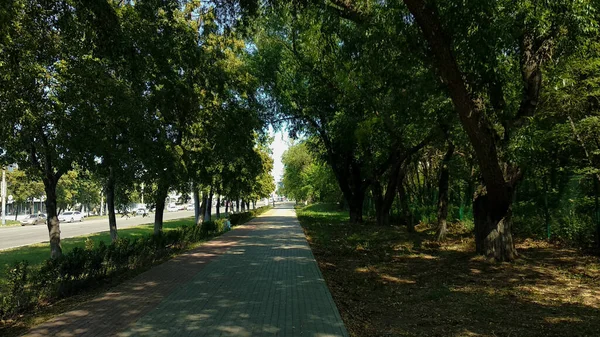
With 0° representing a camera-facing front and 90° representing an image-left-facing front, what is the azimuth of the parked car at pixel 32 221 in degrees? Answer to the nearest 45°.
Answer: approximately 45°

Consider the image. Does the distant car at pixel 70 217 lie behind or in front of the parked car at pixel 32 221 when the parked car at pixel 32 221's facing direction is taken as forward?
behind

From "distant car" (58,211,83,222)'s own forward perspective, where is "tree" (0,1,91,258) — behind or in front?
in front

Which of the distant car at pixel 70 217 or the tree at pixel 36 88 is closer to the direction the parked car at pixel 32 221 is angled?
the tree

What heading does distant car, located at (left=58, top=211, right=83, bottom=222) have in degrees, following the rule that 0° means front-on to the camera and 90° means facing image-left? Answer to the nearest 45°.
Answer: approximately 45°
